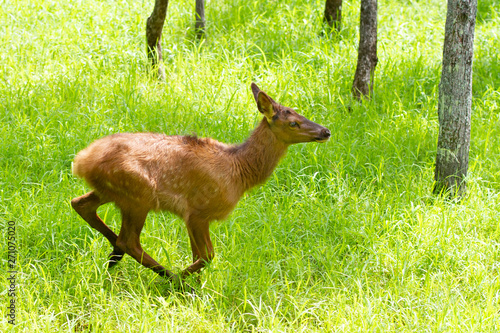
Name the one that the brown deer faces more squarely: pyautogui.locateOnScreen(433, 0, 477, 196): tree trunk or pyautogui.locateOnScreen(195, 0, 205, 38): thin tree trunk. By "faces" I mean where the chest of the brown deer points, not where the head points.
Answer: the tree trunk

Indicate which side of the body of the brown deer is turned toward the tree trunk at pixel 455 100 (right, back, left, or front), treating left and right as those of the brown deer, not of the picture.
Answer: front

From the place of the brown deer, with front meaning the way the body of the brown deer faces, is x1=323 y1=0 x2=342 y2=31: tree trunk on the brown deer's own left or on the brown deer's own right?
on the brown deer's own left

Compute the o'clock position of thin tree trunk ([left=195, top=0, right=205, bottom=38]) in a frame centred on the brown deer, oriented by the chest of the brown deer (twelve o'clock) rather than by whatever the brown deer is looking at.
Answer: The thin tree trunk is roughly at 9 o'clock from the brown deer.

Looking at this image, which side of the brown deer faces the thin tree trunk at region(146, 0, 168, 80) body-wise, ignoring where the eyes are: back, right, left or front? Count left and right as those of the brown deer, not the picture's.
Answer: left

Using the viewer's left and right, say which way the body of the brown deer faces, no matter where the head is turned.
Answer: facing to the right of the viewer
